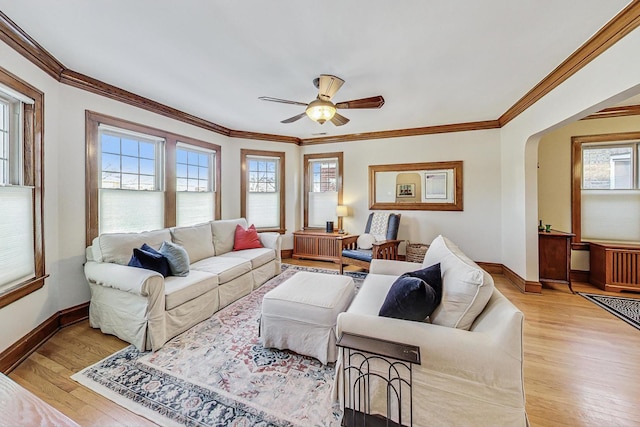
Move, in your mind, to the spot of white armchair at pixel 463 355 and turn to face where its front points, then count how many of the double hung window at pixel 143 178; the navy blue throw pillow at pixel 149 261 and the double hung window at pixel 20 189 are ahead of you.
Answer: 3

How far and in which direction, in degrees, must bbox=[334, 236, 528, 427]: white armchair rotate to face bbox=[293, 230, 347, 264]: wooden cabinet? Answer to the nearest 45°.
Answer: approximately 45° to its right

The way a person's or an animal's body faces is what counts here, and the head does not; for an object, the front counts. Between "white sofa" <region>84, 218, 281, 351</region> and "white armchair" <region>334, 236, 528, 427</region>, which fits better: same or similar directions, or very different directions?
very different directions

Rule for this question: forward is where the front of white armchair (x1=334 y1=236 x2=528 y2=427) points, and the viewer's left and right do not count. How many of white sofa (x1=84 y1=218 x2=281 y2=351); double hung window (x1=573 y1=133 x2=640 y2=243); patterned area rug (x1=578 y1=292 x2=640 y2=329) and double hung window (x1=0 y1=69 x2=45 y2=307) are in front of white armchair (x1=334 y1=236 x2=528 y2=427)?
2

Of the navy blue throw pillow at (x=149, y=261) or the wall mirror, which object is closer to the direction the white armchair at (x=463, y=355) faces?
the navy blue throw pillow

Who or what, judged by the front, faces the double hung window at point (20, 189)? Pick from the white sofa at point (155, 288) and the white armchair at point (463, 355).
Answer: the white armchair at point (463, 355)

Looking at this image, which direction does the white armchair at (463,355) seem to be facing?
to the viewer's left

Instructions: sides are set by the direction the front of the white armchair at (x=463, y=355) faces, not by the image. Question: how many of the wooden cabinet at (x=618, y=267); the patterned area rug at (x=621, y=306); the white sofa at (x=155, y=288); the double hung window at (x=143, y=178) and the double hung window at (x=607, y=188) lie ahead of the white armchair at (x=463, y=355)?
2

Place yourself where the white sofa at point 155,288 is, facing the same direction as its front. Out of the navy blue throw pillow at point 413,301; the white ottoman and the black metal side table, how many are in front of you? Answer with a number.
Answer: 3

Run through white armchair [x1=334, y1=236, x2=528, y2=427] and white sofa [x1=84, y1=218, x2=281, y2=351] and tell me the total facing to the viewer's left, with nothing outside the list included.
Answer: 1
